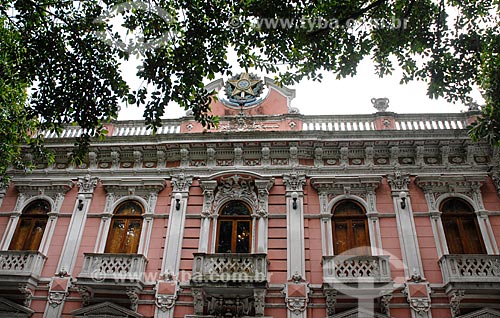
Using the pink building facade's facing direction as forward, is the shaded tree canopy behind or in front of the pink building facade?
in front

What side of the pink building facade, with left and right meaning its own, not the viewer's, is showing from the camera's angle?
front
